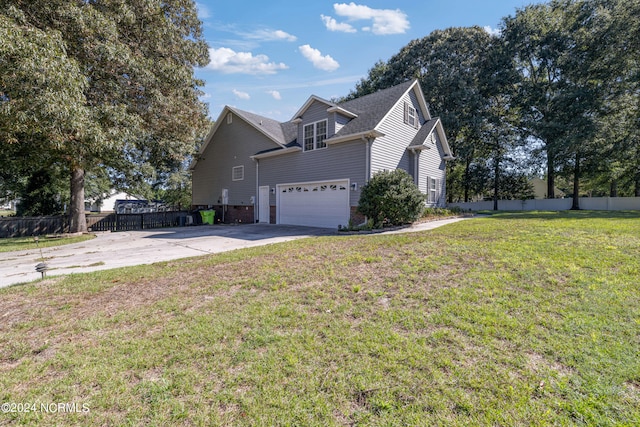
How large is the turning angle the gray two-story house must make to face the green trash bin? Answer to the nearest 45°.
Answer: approximately 180°

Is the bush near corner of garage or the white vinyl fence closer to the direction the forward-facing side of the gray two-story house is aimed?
the bush near corner of garage

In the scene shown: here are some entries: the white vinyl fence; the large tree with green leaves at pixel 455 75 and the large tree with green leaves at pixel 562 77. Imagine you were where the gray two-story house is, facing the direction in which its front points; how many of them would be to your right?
0

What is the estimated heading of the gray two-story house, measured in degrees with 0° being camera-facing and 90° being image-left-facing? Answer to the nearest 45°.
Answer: approximately 315°

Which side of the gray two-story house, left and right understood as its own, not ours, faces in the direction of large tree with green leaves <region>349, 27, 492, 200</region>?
left
